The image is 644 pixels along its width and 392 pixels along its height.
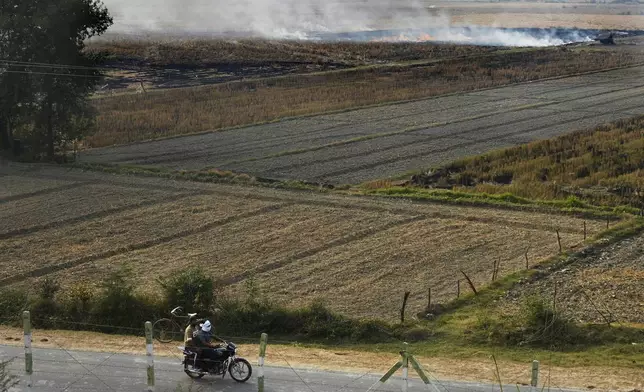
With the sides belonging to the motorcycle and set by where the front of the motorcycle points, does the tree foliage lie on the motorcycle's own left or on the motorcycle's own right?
on the motorcycle's own left

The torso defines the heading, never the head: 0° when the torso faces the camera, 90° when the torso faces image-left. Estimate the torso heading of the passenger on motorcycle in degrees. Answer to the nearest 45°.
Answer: approximately 270°

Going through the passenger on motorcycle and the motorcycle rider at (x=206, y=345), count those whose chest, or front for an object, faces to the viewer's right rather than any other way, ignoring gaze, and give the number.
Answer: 2

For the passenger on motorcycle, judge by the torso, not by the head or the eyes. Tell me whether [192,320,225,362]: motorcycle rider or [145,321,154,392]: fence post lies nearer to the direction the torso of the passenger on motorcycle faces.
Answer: the motorcycle rider

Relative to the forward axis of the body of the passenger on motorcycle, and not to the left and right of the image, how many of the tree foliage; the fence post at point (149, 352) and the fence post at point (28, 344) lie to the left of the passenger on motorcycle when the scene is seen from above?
1

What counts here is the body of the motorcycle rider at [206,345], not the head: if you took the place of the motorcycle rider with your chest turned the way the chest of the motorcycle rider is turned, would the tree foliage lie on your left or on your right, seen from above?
on your left

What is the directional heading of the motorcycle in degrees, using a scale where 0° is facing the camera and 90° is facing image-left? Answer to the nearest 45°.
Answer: approximately 270°

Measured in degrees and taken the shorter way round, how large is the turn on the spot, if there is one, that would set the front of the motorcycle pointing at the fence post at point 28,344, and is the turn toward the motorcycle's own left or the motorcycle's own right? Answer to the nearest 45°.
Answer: approximately 135° to the motorcycle's own right

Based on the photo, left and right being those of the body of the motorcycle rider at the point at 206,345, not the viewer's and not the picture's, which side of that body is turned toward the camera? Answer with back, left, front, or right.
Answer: right

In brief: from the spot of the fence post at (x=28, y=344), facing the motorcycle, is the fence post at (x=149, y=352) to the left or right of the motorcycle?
right
